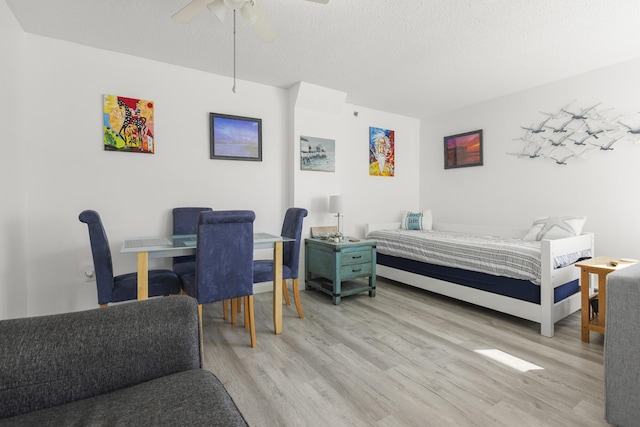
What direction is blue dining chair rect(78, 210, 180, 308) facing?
to the viewer's right

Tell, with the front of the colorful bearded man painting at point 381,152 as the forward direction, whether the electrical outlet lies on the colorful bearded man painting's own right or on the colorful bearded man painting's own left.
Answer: on the colorful bearded man painting's own right

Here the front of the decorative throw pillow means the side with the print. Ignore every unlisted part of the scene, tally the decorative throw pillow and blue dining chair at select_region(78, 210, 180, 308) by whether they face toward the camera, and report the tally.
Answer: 1

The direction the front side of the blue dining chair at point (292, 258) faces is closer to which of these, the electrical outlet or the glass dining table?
the glass dining table

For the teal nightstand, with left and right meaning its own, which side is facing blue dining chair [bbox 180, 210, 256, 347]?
right

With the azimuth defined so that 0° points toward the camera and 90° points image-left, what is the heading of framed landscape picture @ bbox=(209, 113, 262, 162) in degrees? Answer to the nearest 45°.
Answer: approximately 315°

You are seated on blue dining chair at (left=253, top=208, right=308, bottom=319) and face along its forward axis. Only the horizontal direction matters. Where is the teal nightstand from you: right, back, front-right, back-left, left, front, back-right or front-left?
back

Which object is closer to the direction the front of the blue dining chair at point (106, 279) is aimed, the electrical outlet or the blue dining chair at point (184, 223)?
the blue dining chair

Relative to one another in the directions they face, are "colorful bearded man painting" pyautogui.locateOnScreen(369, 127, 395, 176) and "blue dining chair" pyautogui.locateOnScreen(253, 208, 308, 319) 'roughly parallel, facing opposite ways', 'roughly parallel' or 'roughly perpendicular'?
roughly perpendicular

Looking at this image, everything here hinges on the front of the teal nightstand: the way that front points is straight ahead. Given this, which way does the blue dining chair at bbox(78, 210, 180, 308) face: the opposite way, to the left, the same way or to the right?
to the left
